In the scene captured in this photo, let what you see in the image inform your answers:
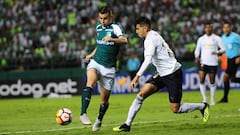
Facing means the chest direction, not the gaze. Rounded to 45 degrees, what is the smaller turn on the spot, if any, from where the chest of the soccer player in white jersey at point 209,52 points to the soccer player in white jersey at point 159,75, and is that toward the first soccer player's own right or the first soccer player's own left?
0° — they already face them

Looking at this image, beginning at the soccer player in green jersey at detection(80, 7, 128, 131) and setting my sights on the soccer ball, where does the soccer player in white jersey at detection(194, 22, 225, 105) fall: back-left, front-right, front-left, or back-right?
back-right

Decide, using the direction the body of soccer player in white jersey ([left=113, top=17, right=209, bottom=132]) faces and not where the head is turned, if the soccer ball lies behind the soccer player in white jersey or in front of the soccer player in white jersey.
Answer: in front

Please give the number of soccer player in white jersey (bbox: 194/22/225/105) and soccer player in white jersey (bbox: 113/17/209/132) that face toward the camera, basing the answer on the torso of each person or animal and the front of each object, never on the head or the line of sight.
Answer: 1

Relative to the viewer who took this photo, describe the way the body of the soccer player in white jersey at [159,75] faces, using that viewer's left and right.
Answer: facing to the left of the viewer

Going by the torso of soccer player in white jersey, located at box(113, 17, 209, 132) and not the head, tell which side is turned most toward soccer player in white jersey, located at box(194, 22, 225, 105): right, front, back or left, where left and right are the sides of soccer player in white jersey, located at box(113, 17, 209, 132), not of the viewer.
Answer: right

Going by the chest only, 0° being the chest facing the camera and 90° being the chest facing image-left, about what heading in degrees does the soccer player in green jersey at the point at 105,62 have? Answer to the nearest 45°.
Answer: approximately 45°

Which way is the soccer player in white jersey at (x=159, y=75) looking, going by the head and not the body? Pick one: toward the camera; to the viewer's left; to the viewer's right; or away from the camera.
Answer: to the viewer's left

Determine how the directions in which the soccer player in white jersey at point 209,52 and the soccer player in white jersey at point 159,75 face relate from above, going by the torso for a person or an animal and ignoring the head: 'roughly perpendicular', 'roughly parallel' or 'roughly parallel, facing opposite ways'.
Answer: roughly perpendicular

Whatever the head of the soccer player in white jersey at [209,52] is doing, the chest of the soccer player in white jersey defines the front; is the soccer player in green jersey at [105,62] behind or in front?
in front
